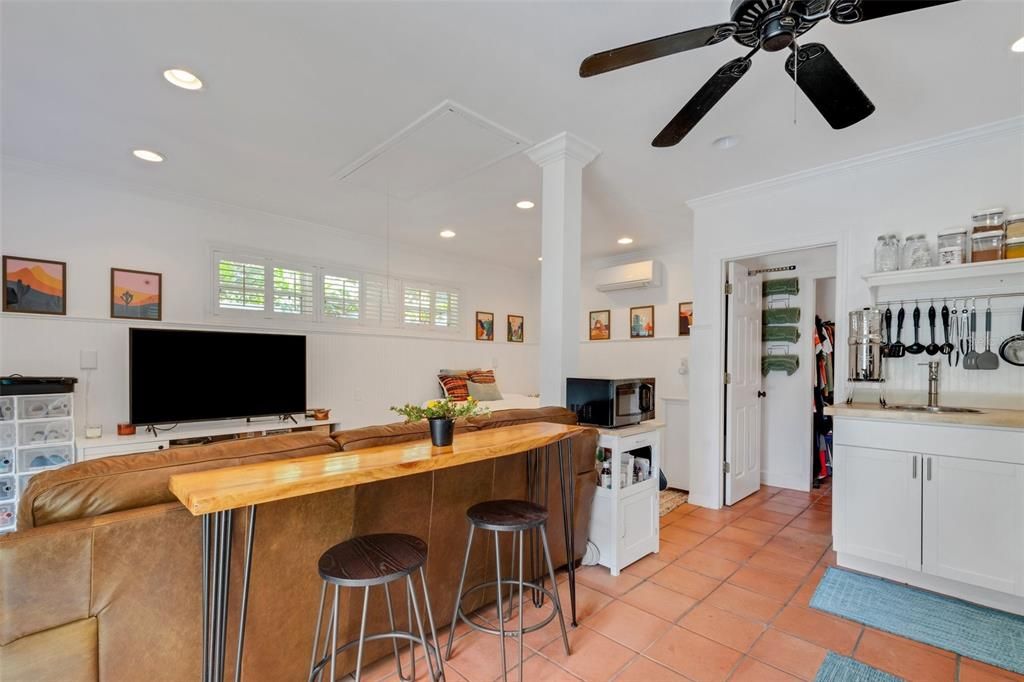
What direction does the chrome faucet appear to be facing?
toward the camera

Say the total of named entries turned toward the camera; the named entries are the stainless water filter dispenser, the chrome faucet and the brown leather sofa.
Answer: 2

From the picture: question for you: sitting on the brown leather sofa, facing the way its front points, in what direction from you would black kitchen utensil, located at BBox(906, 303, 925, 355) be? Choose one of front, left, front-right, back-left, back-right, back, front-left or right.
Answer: back-right

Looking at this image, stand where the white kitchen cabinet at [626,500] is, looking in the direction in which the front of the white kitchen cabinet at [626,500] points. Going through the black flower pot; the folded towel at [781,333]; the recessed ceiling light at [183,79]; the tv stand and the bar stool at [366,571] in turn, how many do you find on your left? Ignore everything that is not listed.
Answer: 1

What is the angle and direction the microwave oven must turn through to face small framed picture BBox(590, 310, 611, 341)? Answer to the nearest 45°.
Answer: approximately 135° to its left

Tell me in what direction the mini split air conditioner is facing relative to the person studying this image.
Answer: facing the viewer and to the left of the viewer

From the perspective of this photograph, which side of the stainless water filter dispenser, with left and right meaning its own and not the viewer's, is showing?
front

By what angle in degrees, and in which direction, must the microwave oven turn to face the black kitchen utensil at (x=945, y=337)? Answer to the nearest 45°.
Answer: approximately 45° to its left

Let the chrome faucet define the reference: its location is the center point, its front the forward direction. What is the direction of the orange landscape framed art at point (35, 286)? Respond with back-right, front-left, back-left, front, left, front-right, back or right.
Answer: front-right

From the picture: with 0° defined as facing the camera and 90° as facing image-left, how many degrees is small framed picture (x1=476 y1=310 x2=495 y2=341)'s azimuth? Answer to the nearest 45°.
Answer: approximately 315°

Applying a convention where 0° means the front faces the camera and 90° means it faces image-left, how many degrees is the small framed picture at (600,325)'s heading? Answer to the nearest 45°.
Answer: approximately 45°

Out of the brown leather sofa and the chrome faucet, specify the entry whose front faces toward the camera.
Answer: the chrome faucet

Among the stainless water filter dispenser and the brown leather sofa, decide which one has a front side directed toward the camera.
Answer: the stainless water filter dispenser
